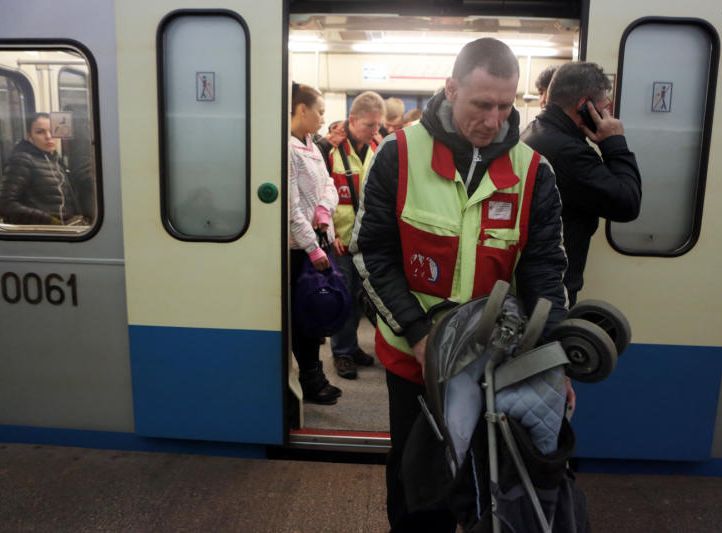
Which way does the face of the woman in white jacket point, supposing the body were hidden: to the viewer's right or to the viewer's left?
to the viewer's right

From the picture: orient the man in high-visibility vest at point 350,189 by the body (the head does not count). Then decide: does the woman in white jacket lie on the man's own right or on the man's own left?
on the man's own right

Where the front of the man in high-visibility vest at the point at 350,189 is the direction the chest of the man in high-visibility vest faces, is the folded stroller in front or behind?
in front
